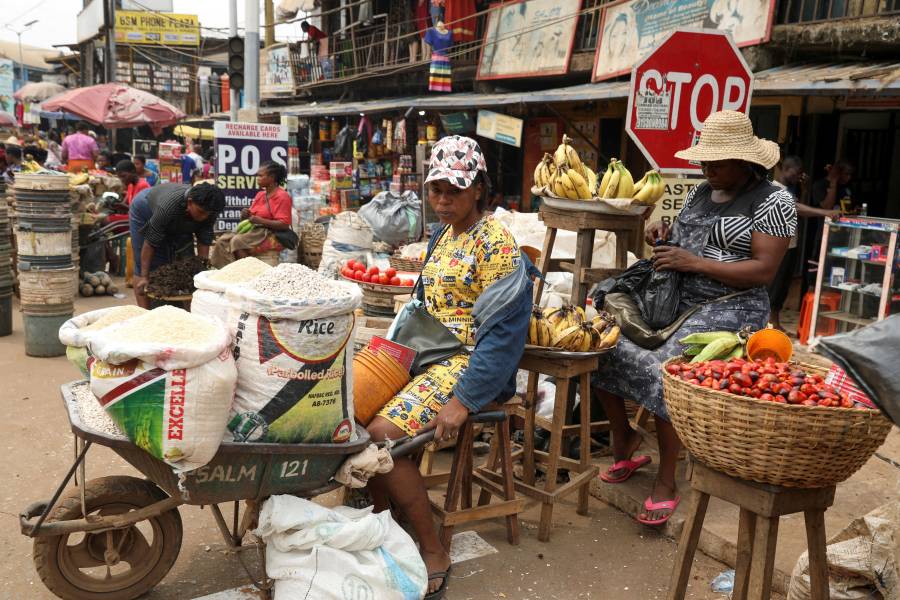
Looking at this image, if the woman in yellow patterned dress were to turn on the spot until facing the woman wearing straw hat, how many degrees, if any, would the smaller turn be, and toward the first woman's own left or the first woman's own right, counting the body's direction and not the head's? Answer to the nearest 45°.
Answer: approximately 135° to the first woman's own left

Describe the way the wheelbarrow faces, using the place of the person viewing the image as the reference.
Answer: facing to the left of the viewer

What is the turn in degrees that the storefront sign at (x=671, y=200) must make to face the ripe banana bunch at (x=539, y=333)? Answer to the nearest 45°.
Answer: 0° — it already faces it

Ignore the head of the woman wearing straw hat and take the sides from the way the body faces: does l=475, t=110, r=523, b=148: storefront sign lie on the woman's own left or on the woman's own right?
on the woman's own right

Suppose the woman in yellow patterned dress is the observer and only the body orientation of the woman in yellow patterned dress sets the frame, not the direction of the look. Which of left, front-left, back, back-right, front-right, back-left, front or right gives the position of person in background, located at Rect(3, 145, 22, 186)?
right

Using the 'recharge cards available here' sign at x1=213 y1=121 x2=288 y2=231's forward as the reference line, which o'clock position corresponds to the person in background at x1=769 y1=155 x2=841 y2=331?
The person in background is roughly at 10 o'clock from the 'recharge cards available here' sign.

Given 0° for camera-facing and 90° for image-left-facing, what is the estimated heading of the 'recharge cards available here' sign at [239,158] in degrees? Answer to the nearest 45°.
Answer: approximately 0°

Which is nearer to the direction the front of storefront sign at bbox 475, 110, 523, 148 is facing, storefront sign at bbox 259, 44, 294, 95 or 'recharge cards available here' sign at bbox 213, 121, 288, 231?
the 'recharge cards available here' sign

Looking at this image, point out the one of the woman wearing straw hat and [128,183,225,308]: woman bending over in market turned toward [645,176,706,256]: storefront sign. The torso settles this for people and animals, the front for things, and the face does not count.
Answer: the woman bending over in market

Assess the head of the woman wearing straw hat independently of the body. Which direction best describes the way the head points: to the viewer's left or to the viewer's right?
to the viewer's left
